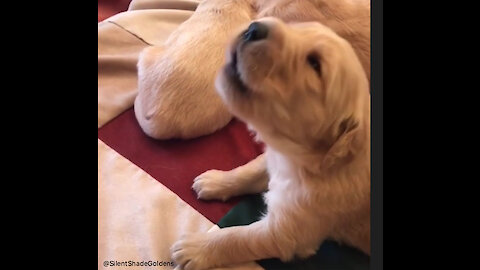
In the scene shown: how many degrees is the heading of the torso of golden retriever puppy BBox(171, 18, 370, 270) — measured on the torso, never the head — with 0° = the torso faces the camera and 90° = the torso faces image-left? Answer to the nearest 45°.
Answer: approximately 90°

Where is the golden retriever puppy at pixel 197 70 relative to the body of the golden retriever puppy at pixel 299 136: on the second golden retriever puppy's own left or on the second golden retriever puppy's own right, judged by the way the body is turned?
on the second golden retriever puppy's own right
